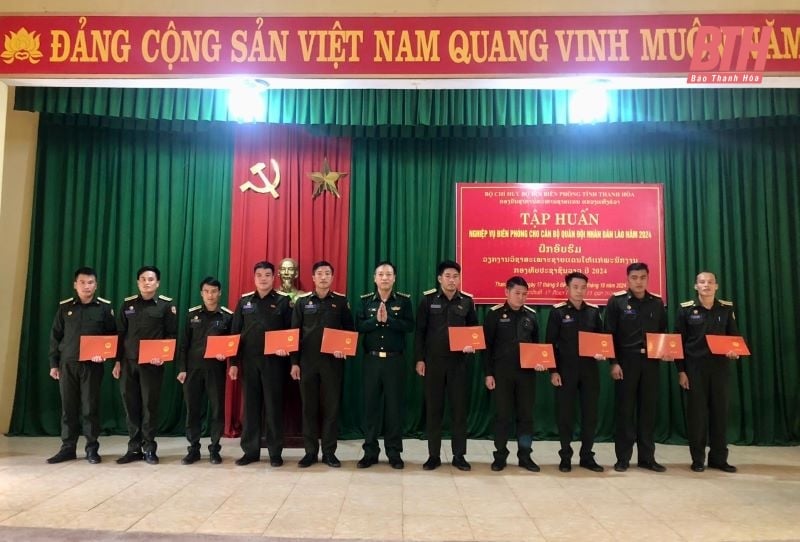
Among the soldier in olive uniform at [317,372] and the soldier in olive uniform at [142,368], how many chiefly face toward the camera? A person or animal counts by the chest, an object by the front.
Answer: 2

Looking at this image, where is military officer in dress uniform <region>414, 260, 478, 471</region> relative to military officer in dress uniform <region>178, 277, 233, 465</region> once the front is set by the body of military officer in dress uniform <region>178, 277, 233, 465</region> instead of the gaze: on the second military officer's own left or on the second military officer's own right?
on the second military officer's own left

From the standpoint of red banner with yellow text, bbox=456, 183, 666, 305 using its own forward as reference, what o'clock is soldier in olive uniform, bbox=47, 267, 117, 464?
The soldier in olive uniform is roughly at 2 o'clock from the red banner with yellow text.

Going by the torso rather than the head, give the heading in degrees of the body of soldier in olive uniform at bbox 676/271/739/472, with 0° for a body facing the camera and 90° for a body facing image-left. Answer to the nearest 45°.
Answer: approximately 0°

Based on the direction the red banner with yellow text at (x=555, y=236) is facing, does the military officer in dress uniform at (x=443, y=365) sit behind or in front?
in front

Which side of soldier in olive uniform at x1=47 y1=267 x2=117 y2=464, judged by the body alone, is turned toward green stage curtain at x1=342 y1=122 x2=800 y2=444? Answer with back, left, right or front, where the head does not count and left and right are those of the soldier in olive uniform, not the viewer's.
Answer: left

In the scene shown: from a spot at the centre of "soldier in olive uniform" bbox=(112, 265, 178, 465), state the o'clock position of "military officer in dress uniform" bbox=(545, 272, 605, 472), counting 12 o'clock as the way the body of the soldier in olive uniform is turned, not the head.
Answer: The military officer in dress uniform is roughly at 10 o'clock from the soldier in olive uniform.
